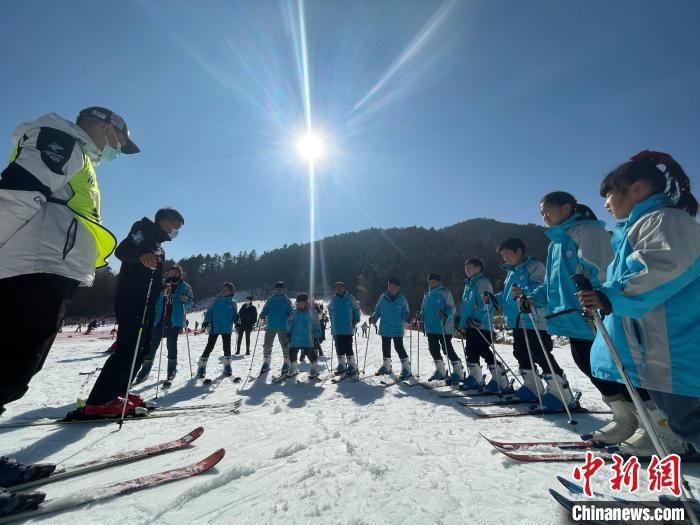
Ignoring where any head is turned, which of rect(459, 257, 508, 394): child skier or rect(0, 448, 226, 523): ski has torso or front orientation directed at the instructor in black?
the child skier

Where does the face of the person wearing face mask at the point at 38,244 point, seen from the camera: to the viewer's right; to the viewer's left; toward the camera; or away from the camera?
to the viewer's right

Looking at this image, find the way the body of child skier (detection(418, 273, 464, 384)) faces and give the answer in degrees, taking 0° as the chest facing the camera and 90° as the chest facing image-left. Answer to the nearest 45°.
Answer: approximately 45°

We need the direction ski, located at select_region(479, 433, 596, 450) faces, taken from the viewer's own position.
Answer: facing to the left of the viewer

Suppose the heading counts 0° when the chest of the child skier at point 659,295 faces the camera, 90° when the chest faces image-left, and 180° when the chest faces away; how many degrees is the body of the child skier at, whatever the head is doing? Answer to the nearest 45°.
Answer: approximately 90°

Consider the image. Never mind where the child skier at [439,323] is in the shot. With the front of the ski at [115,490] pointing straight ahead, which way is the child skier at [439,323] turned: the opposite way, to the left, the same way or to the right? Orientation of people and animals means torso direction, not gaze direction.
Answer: the opposite way

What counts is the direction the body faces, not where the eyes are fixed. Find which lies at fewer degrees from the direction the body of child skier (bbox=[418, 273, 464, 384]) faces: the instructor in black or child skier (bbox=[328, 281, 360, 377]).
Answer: the instructor in black

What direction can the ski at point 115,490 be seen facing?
to the viewer's right

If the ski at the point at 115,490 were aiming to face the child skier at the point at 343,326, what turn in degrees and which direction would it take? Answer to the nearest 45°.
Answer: approximately 45° to its left

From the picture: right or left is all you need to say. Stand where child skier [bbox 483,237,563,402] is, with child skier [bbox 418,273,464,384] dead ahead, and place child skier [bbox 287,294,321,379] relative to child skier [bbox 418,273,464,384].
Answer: left

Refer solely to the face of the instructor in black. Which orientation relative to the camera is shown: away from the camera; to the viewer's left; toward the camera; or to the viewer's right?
to the viewer's right

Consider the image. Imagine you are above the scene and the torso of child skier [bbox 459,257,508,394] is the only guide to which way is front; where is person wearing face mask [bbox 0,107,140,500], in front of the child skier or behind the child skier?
in front

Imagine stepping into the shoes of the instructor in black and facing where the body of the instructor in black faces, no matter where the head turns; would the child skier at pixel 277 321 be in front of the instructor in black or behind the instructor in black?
in front

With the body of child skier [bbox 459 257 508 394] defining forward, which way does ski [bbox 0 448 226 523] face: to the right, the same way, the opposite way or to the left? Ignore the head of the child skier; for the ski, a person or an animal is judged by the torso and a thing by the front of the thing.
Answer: the opposite way
